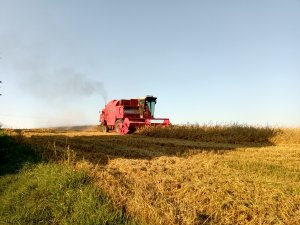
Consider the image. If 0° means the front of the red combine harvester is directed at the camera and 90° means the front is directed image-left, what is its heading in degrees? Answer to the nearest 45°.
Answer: approximately 315°
